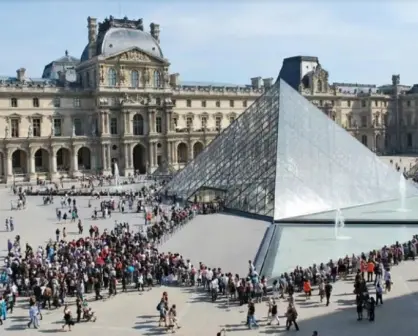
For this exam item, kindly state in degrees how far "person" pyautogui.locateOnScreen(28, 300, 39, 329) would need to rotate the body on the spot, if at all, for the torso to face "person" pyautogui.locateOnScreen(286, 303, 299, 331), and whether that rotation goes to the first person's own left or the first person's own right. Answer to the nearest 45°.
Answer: approximately 45° to the first person's own right

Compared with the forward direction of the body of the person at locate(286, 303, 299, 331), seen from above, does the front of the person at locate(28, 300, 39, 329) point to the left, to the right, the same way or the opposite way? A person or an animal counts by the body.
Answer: the opposite way

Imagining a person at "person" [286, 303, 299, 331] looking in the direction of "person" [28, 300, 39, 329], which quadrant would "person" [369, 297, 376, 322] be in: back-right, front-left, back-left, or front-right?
back-right
